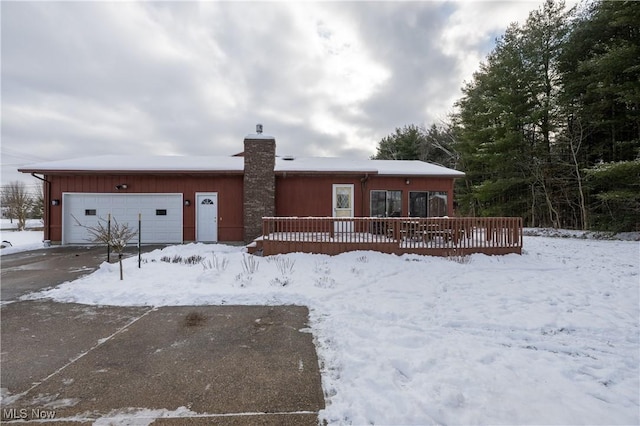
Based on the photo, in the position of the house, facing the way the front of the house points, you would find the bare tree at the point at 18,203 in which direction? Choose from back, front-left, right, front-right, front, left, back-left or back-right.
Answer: back-right

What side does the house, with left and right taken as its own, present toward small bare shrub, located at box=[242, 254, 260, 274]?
front

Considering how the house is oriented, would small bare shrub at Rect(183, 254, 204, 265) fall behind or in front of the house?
in front

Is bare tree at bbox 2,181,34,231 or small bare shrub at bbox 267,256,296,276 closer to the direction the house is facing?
the small bare shrub

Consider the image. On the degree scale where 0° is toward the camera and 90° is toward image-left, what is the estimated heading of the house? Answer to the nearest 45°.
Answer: approximately 0°

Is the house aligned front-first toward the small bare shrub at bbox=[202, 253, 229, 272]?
yes
